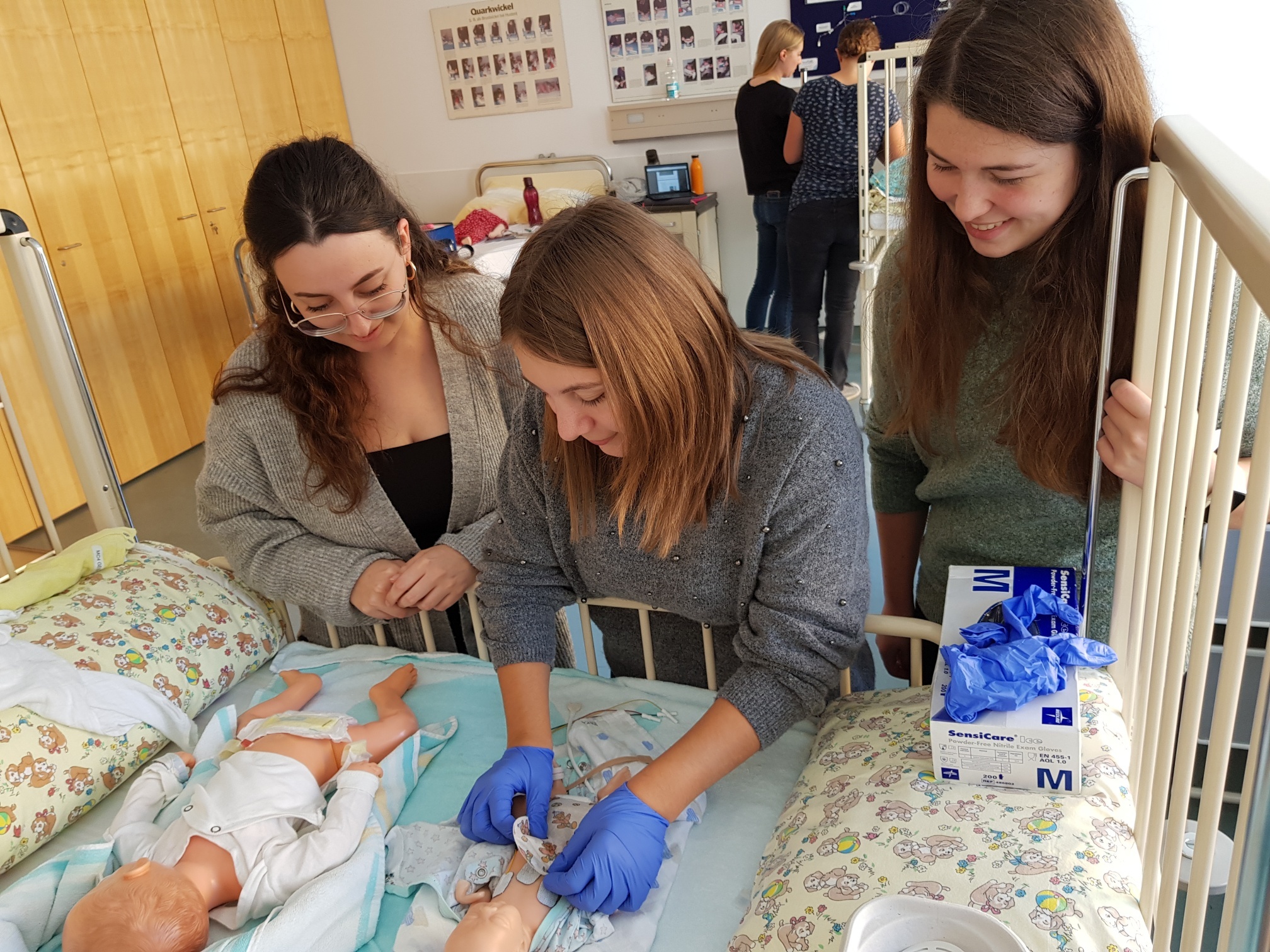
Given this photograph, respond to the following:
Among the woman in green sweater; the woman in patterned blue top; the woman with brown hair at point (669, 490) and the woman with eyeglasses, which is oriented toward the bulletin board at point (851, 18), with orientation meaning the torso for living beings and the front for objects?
the woman in patterned blue top

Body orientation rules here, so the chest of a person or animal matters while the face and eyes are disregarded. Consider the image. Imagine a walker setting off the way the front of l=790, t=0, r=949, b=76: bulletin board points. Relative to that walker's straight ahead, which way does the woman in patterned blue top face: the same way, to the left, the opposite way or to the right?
the opposite way

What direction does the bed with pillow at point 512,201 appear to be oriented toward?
toward the camera

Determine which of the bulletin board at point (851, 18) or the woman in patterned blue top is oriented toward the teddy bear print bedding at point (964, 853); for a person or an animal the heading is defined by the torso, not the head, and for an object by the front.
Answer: the bulletin board

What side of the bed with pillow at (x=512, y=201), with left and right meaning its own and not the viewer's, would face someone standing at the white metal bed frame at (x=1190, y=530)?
front

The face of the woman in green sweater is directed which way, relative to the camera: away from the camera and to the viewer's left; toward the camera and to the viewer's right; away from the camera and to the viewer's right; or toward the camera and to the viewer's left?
toward the camera and to the viewer's left

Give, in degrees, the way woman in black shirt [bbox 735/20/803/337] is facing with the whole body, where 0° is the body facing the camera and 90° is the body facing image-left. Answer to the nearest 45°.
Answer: approximately 225°

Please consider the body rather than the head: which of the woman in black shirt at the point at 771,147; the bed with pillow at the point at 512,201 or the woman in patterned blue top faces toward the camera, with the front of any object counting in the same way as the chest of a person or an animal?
the bed with pillow

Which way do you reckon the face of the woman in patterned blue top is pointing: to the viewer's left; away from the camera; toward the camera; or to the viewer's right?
away from the camera

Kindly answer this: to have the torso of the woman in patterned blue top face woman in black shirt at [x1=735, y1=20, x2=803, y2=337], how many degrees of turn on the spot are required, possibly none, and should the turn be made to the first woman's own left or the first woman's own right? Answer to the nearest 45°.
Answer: approximately 45° to the first woman's own left

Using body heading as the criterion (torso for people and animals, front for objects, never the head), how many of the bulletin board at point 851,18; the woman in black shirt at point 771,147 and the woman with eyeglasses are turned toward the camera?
2

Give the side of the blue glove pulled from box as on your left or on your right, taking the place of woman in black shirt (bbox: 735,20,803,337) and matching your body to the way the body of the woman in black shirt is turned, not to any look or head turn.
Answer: on your right

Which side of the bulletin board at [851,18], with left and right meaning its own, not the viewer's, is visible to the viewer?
front

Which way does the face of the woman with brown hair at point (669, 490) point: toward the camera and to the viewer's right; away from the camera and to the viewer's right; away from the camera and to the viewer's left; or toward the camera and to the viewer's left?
toward the camera and to the viewer's left

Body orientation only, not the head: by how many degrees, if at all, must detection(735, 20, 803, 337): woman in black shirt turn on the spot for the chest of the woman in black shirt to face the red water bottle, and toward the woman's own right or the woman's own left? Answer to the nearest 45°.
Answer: approximately 135° to the woman's own left

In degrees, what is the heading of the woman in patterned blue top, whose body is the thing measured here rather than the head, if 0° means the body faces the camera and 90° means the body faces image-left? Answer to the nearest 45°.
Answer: approximately 180°

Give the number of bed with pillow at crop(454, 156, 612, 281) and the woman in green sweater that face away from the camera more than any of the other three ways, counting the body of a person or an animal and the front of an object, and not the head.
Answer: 0

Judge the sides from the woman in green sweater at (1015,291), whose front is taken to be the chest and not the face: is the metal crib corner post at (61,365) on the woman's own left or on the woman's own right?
on the woman's own right

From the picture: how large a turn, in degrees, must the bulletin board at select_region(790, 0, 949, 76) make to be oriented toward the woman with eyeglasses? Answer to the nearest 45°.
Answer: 0° — it already faces them

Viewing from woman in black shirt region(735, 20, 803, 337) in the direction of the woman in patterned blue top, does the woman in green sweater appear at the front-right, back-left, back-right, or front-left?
front-right

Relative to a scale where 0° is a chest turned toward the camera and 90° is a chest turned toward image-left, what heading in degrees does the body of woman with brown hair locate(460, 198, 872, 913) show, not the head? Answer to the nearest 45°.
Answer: approximately 45°

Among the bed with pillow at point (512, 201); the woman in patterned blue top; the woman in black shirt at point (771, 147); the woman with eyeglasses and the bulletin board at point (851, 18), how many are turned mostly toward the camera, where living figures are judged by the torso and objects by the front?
3
